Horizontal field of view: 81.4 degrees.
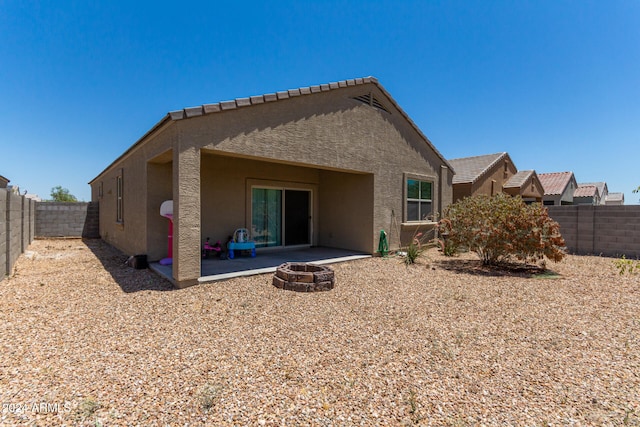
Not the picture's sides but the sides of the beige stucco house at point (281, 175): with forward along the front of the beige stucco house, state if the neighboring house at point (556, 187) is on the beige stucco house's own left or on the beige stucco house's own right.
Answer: on the beige stucco house's own right

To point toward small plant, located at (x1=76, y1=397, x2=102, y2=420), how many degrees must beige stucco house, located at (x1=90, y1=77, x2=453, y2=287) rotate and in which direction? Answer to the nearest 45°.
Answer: approximately 135° to its left

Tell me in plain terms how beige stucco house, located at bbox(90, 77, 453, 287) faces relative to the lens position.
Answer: facing away from the viewer and to the left of the viewer
